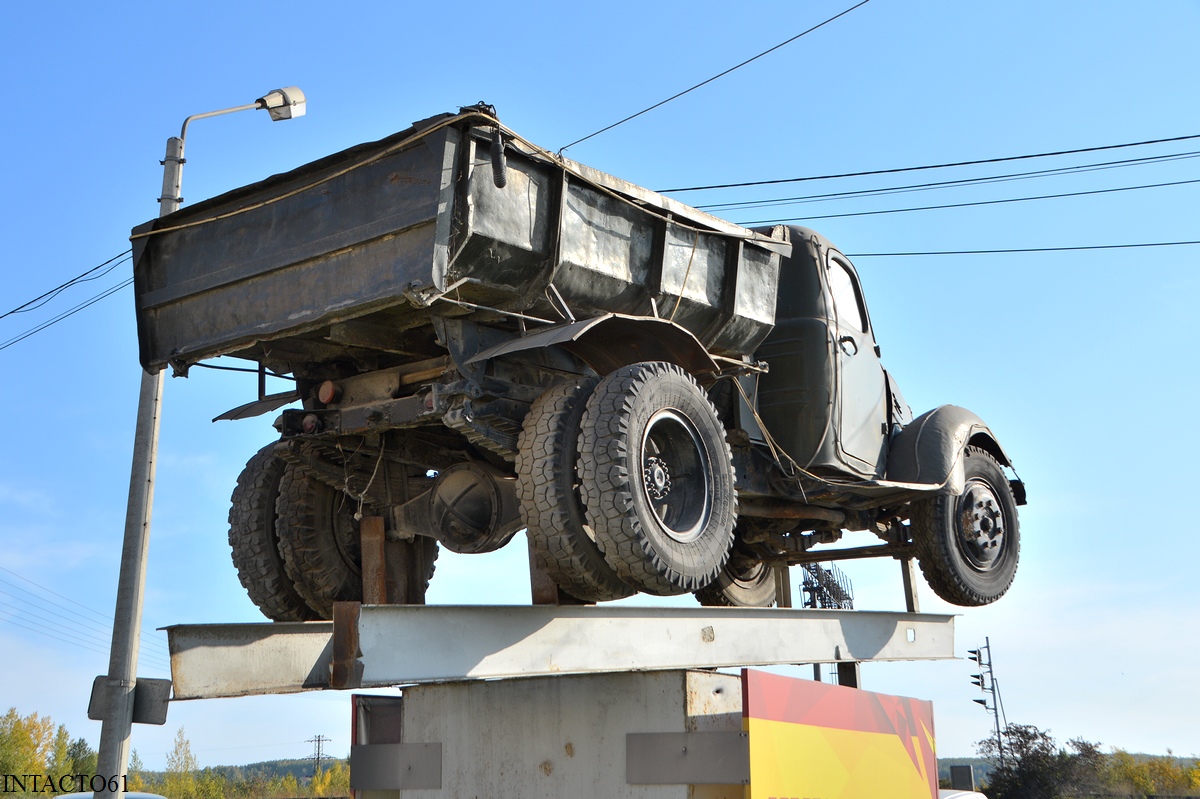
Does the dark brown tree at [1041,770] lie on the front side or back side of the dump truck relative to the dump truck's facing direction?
on the front side

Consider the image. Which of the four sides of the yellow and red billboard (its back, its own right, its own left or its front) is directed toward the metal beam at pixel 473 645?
right

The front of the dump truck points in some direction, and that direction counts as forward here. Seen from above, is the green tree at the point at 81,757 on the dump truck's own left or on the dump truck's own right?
on the dump truck's own left

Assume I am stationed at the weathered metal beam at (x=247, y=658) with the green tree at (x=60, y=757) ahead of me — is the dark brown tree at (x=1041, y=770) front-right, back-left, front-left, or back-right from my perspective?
front-right

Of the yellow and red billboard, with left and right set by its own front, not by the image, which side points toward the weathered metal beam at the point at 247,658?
right

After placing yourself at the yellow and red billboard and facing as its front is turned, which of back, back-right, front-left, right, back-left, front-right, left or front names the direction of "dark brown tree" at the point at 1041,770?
back-left

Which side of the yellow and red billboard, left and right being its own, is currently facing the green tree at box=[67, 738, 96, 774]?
back

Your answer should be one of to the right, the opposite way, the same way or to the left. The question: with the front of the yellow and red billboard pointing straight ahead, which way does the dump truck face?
to the left

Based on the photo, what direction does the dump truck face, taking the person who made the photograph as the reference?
facing away from the viewer and to the right of the viewer

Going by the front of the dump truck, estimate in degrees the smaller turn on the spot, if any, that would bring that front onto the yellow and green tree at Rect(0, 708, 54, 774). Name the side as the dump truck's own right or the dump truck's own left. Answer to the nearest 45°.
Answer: approximately 90° to the dump truck's own left

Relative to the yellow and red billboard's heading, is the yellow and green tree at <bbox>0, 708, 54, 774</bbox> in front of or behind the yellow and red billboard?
behind

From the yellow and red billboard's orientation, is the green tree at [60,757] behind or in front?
behind

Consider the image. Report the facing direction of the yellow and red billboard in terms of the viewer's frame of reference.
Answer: facing the viewer and to the right of the viewer

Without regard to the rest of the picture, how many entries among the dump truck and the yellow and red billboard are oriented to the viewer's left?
0

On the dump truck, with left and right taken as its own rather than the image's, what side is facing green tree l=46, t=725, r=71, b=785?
left
